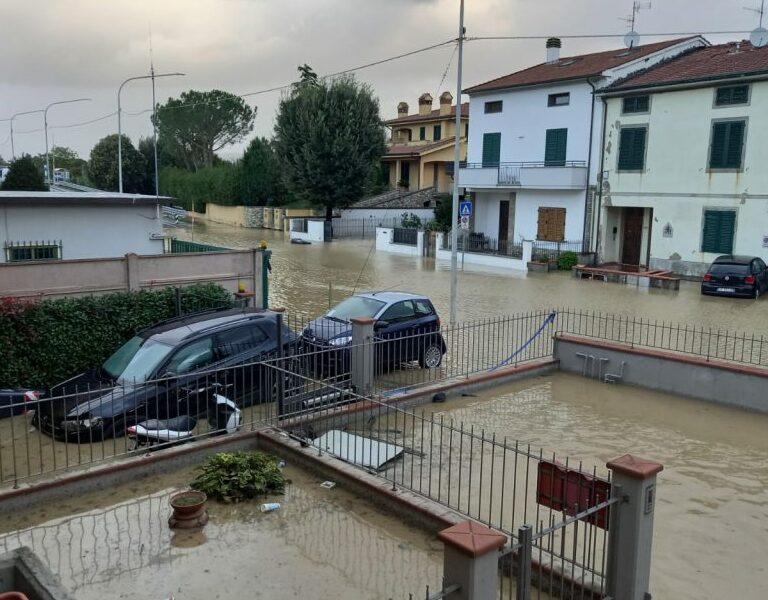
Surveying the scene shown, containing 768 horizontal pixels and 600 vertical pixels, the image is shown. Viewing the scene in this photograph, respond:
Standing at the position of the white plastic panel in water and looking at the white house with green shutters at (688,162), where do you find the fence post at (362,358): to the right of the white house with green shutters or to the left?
left

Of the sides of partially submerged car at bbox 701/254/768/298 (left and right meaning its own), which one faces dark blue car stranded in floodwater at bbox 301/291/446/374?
back

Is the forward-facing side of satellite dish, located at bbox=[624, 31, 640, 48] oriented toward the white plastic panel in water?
yes

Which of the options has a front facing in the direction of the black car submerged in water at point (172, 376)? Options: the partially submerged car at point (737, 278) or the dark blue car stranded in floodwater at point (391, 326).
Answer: the dark blue car stranded in floodwater at point (391, 326)

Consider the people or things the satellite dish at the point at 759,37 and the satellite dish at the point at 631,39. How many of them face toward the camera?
2

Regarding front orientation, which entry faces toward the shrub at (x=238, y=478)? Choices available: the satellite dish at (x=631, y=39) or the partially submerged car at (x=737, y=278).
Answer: the satellite dish

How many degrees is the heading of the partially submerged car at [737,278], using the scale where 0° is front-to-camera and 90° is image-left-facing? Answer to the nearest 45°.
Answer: approximately 225°

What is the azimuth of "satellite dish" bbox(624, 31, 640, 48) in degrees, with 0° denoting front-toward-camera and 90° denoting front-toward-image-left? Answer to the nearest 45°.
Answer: approximately 0°

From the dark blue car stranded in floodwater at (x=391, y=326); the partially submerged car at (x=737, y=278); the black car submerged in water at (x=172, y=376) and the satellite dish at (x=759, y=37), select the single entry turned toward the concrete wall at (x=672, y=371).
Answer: the satellite dish

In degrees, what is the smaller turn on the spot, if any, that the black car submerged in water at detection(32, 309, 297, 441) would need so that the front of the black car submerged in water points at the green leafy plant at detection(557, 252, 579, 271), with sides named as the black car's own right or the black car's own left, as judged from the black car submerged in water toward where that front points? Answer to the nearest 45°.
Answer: approximately 180°

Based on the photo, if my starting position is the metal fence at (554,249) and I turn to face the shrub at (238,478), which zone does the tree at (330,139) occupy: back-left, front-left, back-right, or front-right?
back-right

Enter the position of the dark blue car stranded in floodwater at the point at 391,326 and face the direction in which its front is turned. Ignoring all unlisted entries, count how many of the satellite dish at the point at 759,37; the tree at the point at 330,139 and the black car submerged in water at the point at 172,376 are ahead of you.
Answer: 1
